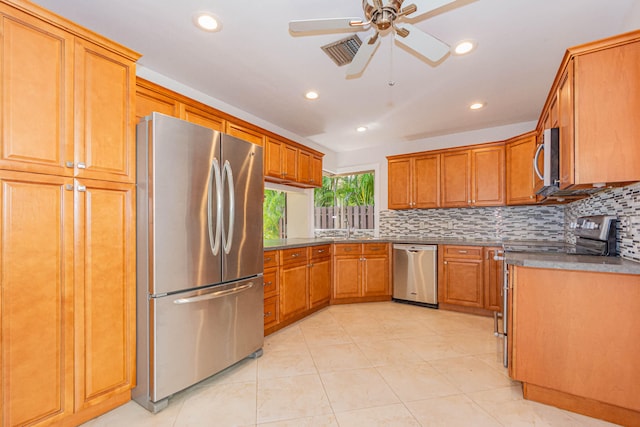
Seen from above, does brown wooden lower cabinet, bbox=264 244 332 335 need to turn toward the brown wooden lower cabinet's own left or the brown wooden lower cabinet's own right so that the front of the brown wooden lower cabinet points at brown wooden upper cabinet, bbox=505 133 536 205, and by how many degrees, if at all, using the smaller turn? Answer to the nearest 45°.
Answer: approximately 45° to the brown wooden lower cabinet's own left

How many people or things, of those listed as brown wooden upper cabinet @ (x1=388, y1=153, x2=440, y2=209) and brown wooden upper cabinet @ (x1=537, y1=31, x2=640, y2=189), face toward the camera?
1

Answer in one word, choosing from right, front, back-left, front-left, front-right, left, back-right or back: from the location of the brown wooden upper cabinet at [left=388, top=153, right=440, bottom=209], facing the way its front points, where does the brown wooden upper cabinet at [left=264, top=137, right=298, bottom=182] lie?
front-right

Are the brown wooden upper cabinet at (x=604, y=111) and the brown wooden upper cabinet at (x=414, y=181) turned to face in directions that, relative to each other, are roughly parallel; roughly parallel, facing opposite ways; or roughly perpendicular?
roughly perpendicular

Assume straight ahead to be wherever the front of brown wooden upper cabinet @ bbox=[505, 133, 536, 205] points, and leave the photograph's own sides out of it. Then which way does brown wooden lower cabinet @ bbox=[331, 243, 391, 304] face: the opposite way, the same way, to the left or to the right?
to the left

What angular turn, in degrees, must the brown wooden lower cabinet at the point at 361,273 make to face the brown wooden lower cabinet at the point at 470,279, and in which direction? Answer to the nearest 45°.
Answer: approximately 90° to its left

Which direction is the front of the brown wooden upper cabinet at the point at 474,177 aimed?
toward the camera

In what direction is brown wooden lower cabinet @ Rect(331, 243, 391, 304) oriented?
toward the camera

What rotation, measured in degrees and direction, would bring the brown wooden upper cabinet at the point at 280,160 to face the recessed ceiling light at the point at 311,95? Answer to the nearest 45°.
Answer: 0° — it already faces it

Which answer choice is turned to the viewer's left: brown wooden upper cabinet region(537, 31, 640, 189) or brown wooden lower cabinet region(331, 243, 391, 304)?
the brown wooden upper cabinet

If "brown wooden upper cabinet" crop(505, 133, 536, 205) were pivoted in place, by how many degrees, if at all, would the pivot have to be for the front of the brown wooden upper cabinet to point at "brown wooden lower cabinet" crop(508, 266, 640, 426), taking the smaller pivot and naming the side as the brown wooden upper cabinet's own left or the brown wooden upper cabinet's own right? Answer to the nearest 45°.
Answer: approximately 45° to the brown wooden upper cabinet's own left

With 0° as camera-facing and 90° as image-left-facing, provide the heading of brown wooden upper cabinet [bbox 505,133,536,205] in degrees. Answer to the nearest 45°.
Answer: approximately 45°

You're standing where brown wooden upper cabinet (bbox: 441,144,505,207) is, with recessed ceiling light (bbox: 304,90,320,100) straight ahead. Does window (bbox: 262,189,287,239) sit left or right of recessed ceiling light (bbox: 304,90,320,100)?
right

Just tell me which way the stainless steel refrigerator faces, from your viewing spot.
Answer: facing the viewer and to the right of the viewer

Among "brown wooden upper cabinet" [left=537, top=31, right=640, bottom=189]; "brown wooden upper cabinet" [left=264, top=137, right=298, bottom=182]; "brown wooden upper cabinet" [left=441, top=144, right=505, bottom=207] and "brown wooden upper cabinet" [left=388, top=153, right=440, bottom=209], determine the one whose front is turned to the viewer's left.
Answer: "brown wooden upper cabinet" [left=537, top=31, right=640, bottom=189]

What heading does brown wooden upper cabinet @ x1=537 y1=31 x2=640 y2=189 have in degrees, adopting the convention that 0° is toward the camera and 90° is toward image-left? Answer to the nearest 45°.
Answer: approximately 90°

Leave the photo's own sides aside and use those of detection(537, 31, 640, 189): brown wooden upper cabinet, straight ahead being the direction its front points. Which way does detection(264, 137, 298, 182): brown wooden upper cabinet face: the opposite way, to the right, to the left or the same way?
the opposite way

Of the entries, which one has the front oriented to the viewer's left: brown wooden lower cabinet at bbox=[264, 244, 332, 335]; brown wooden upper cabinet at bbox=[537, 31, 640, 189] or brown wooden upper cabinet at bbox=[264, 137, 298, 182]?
brown wooden upper cabinet at bbox=[537, 31, 640, 189]
